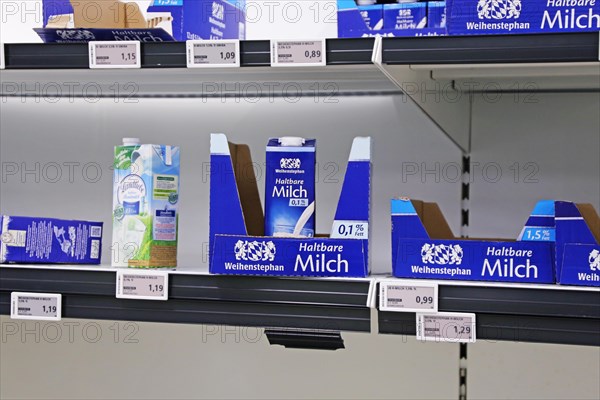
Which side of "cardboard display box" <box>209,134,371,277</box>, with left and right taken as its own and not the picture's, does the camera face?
front

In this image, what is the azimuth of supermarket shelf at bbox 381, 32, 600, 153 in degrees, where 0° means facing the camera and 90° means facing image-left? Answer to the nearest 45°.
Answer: approximately 0°

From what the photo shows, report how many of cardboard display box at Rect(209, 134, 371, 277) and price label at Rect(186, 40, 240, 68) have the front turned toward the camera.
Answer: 2

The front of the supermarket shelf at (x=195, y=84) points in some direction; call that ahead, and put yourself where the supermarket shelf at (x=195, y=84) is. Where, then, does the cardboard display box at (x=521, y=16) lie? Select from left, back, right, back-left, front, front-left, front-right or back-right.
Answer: front-left

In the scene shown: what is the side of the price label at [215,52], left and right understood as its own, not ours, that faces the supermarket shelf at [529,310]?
left

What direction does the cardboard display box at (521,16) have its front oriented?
toward the camera

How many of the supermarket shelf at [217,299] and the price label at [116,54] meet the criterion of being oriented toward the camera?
2

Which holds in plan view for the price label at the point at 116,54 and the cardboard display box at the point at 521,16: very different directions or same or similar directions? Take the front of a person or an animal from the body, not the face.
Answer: same or similar directions

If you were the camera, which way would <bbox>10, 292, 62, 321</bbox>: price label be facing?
facing the viewer

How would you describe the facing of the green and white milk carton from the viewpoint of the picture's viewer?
facing the viewer and to the left of the viewer

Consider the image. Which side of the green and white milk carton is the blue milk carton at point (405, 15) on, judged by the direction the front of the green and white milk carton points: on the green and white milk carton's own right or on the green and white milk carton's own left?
on the green and white milk carton's own left

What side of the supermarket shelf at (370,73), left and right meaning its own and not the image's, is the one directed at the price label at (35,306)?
right

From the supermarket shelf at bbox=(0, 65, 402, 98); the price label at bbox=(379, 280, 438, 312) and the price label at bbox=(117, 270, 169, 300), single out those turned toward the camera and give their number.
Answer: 3

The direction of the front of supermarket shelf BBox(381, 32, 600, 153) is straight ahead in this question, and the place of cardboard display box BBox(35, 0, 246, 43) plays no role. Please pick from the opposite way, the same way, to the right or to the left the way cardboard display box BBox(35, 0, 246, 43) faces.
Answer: the same way

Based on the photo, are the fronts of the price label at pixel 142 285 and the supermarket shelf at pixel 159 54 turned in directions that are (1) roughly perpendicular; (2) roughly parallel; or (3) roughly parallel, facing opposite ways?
roughly parallel

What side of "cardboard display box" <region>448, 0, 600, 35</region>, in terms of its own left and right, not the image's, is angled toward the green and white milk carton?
right
